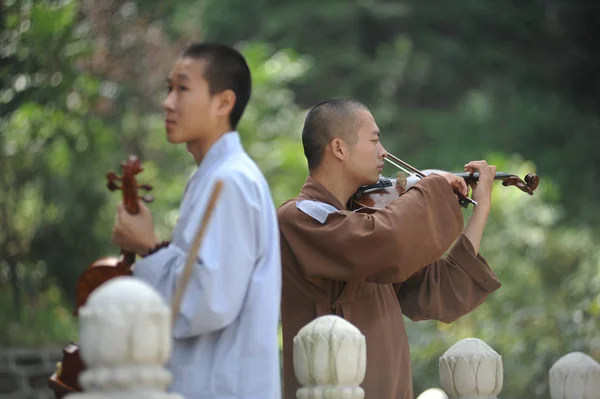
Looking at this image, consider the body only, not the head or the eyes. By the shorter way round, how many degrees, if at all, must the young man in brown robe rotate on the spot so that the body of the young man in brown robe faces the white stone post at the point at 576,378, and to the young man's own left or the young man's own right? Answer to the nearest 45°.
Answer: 0° — they already face it

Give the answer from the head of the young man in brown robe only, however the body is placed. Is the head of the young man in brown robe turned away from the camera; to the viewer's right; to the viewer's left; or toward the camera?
to the viewer's right

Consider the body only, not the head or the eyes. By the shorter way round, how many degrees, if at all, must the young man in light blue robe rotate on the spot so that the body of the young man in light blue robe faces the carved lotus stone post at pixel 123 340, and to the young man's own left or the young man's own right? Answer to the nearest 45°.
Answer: approximately 45° to the young man's own left

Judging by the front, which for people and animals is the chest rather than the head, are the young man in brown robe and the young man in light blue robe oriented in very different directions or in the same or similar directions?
very different directions

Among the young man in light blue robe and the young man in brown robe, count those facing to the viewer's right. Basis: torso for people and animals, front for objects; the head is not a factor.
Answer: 1

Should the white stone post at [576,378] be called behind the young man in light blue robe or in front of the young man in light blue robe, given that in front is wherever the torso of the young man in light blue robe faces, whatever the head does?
behind

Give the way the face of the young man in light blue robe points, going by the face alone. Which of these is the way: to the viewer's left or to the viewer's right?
to the viewer's left

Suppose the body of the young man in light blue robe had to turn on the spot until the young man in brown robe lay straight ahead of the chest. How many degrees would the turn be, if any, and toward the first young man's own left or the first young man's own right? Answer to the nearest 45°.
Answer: approximately 135° to the first young man's own right

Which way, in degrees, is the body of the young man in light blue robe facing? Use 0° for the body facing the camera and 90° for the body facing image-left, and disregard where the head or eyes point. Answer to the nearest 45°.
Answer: approximately 90°

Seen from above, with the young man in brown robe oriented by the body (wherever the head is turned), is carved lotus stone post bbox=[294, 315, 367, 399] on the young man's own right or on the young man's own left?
on the young man's own right

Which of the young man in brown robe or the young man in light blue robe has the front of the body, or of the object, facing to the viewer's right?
the young man in brown robe

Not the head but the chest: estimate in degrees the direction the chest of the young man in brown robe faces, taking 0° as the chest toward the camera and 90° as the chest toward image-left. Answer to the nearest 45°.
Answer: approximately 270°
